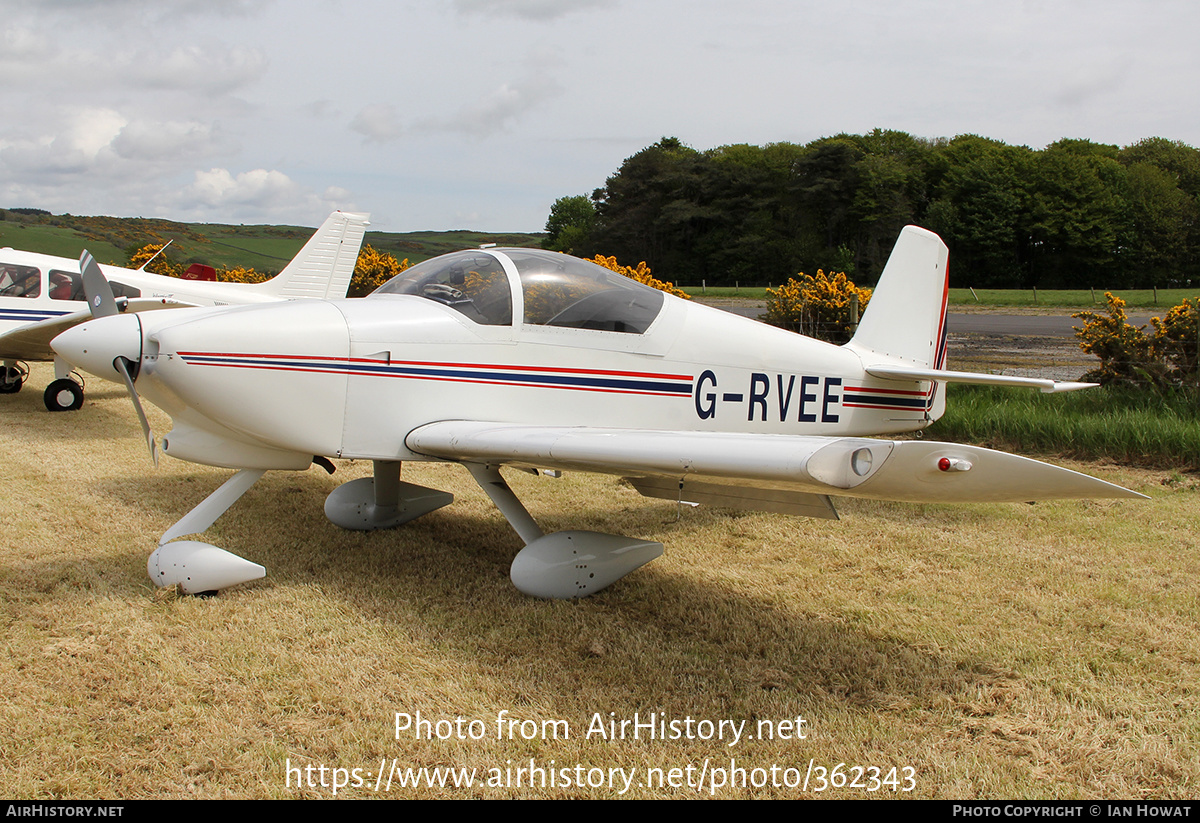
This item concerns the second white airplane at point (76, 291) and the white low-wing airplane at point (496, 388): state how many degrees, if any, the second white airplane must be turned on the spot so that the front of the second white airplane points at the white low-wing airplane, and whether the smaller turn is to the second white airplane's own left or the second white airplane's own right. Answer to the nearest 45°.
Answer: approximately 90° to the second white airplane's own left

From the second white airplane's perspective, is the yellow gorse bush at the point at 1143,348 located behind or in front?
behind

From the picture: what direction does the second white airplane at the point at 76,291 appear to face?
to the viewer's left

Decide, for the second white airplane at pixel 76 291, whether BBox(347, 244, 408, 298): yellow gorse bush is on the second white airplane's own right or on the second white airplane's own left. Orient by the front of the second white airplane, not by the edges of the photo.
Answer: on the second white airplane's own right

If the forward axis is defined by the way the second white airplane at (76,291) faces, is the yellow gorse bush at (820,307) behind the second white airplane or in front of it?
behind
